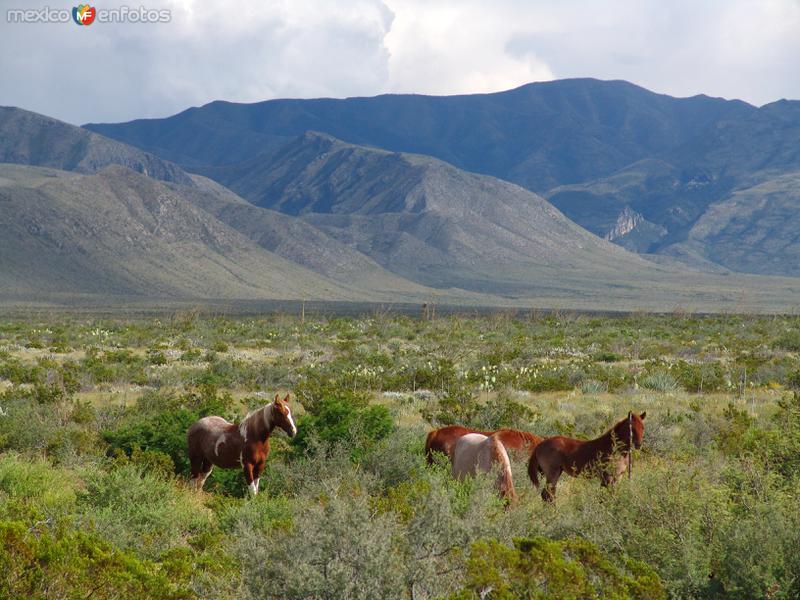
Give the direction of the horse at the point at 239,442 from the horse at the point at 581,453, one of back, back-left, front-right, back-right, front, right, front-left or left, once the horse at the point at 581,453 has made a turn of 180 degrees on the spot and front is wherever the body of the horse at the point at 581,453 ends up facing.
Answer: front

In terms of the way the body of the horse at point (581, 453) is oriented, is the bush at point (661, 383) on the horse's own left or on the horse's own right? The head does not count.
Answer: on the horse's own left

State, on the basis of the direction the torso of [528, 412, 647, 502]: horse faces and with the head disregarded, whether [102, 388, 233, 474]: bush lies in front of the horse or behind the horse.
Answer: behind

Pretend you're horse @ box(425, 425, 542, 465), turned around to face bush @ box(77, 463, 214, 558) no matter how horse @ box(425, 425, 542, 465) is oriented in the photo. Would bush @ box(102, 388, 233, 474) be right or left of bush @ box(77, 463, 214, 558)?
right

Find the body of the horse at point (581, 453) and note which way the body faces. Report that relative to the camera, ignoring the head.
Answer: to the viewer's right
